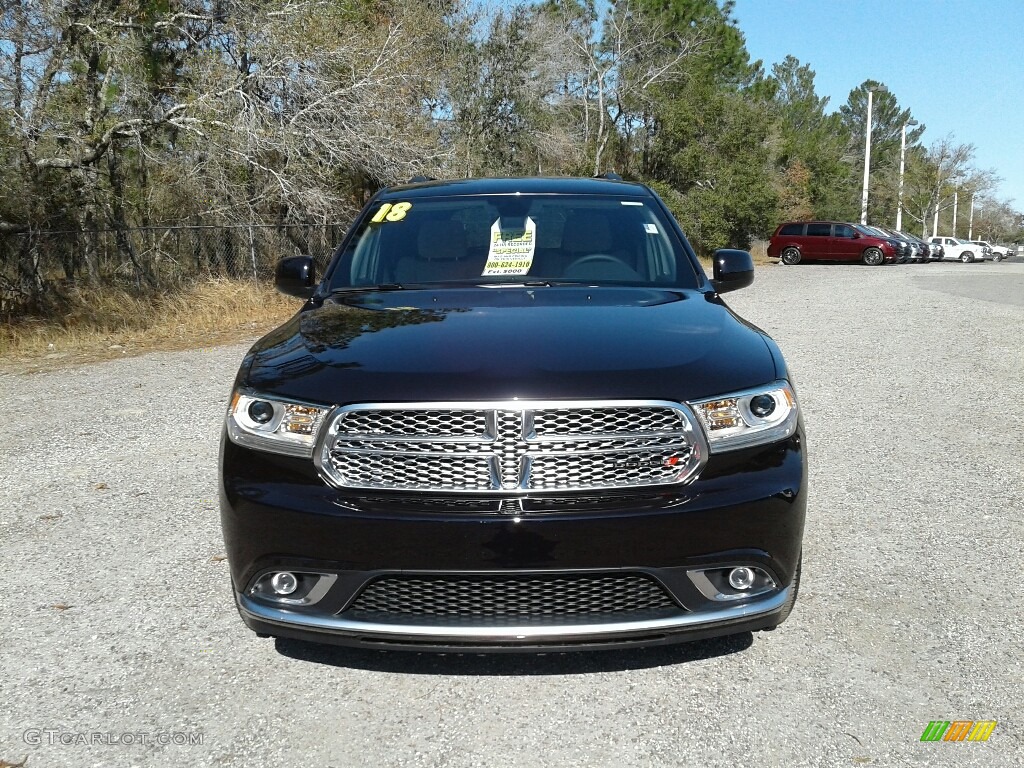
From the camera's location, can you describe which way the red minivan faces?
facing to the right of the viewer

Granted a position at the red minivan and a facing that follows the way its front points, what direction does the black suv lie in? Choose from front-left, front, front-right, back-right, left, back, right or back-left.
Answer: right

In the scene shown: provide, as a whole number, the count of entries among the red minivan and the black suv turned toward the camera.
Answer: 1

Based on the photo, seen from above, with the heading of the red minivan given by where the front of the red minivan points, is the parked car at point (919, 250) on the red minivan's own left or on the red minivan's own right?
on the red minivan's own left

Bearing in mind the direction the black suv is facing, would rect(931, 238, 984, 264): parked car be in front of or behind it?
behind

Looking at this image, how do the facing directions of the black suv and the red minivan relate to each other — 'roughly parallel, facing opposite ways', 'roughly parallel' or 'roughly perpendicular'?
roughly perpendicular

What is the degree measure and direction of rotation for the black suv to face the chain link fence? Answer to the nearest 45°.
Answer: approximately 135° to its right

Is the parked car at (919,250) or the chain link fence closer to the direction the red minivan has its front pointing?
the parked car

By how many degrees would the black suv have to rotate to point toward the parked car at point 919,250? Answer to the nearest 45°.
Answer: approximately 135° to its left

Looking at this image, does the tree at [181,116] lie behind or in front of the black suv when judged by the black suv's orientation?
behind

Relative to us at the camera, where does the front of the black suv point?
facing the viewer

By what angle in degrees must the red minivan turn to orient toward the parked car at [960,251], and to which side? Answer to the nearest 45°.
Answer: approximately 45° to its left

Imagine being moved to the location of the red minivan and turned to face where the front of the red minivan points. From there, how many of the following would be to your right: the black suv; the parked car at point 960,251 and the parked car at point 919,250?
1
